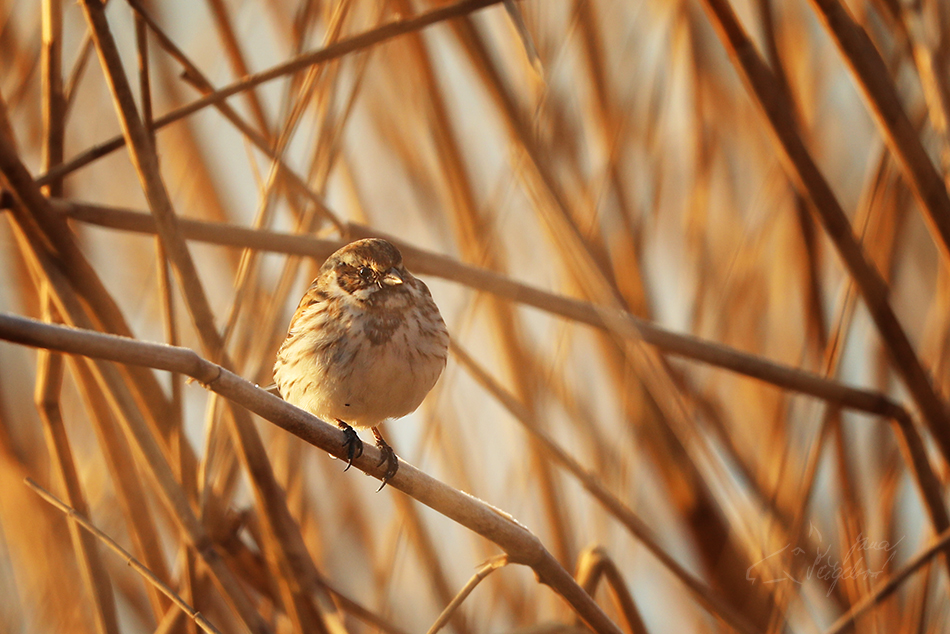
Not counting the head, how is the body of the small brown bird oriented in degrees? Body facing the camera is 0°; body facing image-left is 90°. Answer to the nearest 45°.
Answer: approximately 315°
